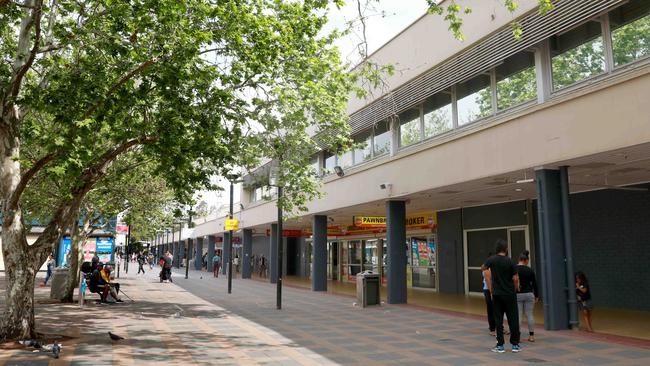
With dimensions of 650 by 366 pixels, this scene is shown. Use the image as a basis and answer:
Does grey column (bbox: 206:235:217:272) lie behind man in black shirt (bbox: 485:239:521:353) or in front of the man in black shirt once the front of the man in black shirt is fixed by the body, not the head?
in front

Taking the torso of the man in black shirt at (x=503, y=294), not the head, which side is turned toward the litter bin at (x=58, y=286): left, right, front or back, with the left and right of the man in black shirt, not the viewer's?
left

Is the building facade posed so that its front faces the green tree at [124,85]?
yes

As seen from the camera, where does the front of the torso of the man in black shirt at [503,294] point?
away from the camera

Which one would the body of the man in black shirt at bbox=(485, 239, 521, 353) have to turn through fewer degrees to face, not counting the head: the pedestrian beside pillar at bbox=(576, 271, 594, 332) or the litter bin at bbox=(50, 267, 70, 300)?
the pedestrian beside pillar

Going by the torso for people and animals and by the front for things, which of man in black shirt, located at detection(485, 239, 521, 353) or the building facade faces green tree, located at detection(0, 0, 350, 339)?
the building facade

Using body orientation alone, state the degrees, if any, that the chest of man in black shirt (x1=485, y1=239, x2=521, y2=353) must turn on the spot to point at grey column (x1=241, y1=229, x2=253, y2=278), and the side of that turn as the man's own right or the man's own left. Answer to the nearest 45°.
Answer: approximately 45° to the man's own left

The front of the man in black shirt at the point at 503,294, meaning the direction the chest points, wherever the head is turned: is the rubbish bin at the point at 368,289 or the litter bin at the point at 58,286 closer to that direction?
the rubbish bin

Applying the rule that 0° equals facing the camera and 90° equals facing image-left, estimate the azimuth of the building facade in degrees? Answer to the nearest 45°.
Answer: approximately 45°

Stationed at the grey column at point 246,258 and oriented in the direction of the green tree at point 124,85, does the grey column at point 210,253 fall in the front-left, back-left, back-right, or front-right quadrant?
back-right

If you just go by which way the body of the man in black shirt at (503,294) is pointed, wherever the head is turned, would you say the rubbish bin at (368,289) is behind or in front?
in front

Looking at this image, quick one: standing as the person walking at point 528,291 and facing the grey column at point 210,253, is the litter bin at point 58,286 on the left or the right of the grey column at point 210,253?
left

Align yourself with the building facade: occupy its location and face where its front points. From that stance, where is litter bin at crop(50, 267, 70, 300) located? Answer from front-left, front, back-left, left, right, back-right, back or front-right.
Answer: front-right

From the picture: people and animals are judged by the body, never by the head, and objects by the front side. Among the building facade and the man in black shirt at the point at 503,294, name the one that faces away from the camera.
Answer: the man in black shirt
